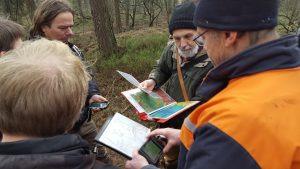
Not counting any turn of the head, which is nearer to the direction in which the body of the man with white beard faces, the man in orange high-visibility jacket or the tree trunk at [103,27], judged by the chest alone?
the man in orange high-visibility jacket

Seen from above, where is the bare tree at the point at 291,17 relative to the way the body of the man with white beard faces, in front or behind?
behind

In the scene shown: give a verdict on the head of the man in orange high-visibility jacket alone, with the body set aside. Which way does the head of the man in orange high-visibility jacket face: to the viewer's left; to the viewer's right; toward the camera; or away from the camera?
to the viewer's left

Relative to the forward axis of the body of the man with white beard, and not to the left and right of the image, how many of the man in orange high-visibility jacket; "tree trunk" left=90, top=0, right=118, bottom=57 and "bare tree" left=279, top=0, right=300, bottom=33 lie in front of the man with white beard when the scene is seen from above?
1

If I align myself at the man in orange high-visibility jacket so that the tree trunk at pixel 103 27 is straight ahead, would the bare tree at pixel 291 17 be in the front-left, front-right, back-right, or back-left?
front-right

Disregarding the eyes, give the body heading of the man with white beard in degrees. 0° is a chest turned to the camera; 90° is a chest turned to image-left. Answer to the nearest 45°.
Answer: approximately 0°

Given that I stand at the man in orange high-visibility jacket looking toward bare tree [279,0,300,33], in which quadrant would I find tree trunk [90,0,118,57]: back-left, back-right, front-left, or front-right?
front-left

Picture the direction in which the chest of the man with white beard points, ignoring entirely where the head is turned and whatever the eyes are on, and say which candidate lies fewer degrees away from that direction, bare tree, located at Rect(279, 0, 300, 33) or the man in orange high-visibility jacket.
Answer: the man in orange high-visibility jacket

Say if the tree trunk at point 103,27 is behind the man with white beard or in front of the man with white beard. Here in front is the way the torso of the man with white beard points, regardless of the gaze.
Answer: behind

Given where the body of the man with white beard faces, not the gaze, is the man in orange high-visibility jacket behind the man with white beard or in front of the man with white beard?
in front
